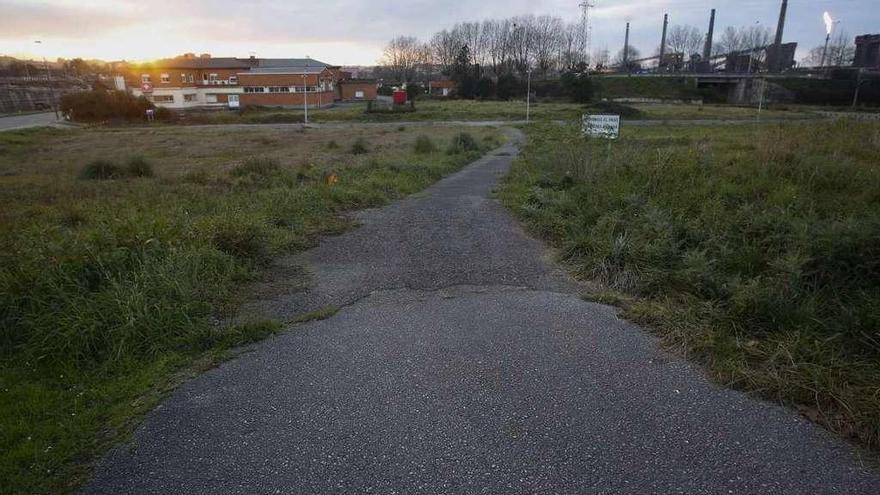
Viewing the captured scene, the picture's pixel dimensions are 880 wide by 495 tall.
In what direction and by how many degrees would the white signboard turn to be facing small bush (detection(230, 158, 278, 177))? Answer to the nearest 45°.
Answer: approximately 90° to its right

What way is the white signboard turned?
toward the camera

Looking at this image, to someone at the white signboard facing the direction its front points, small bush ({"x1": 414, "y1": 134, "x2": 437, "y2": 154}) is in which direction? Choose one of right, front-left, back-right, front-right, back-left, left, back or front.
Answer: back-right

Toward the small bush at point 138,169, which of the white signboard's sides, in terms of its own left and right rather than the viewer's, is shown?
right

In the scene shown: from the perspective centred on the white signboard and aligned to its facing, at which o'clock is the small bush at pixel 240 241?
The small bush is roughly at 1 o'clock from the white signboard.

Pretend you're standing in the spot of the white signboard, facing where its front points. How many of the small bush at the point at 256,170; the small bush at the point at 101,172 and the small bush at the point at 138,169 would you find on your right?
3

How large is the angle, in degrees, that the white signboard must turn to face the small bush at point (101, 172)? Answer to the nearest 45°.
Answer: approximately 90° to its right

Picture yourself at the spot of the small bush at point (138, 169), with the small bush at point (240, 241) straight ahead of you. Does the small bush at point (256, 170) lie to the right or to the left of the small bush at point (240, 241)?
left
